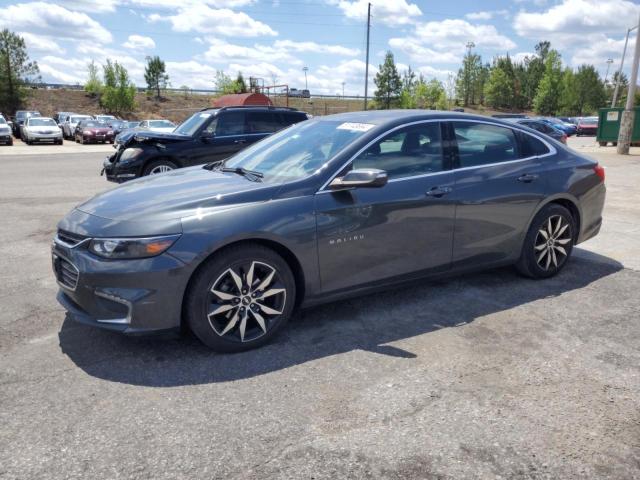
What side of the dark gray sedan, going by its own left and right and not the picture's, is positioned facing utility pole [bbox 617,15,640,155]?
back

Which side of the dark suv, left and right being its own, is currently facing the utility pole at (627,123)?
back

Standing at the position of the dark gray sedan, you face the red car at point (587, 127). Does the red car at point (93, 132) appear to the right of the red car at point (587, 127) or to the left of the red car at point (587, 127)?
left

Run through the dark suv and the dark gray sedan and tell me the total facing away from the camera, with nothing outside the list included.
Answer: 0

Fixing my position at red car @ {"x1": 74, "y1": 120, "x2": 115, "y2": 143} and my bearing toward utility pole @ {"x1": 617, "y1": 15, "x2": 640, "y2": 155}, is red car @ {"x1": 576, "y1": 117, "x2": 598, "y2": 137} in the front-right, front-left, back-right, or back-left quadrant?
front-left

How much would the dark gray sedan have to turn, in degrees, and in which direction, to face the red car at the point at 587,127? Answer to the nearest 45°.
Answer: approximately 180°

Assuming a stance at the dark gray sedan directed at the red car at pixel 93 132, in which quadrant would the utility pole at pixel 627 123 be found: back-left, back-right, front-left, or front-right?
front-right

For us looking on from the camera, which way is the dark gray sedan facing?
facing the viewer and to the left of the viewer

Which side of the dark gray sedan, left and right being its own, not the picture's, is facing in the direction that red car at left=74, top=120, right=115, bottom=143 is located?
right

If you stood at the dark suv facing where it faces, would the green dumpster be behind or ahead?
behind

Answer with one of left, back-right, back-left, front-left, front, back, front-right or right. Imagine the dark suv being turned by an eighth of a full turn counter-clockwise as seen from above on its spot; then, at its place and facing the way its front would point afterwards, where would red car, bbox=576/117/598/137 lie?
back-left

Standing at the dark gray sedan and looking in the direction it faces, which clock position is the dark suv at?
The dark suv is roughly at 4 o'clock from the dark gray sedan.

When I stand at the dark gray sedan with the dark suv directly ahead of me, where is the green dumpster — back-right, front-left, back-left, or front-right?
front-right

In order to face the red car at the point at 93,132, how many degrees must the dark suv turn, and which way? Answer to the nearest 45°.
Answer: approximately 135° to its right

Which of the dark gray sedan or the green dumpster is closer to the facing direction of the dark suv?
the dark gray sedan

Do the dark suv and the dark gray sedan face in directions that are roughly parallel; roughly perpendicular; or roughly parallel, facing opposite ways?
roughly parallel
